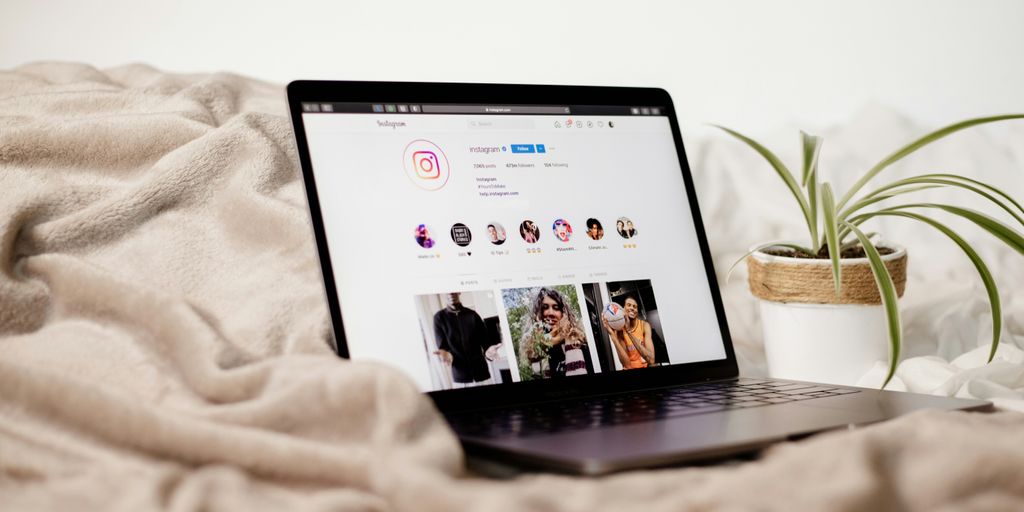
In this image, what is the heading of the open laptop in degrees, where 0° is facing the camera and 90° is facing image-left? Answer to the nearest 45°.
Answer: approximately 315°
